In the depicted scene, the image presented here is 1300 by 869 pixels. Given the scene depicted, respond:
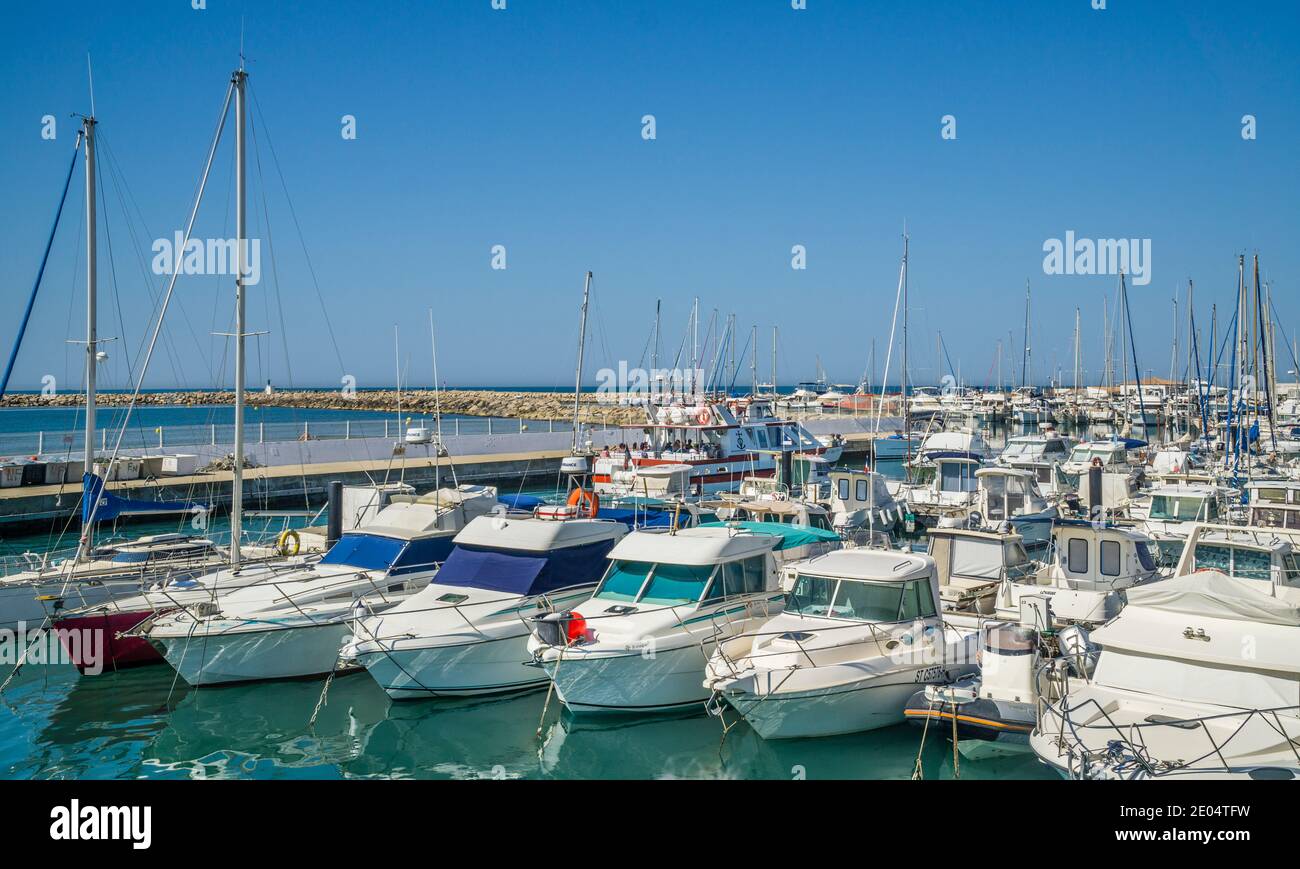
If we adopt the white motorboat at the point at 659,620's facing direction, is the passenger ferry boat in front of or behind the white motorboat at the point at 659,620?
behind

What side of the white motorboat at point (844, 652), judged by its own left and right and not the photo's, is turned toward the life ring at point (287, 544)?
right

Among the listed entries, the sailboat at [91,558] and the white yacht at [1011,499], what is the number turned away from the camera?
0

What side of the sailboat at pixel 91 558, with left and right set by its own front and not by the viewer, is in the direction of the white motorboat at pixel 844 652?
left

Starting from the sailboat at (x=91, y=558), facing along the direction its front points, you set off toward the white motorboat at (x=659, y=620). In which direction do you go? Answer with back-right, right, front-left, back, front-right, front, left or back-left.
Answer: left

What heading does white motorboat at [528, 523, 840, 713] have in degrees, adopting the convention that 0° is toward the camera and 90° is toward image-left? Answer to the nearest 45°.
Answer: approximately 45°

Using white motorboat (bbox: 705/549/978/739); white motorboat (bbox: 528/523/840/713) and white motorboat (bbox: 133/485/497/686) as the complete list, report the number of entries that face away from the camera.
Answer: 0

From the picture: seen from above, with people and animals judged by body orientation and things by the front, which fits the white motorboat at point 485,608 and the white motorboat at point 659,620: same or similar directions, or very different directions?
same or similar directions

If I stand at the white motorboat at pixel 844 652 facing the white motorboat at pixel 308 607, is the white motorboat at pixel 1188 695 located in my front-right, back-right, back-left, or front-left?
back-left

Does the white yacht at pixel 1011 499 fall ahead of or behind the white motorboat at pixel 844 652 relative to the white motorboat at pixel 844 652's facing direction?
behind

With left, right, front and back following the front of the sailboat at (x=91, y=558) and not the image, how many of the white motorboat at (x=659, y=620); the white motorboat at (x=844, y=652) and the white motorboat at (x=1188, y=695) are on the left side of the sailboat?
3

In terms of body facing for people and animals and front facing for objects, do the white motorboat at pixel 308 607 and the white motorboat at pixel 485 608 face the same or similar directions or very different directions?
same or similar directions

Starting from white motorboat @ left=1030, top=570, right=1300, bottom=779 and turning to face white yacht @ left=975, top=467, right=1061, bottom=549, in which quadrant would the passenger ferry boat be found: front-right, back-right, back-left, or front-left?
front-left

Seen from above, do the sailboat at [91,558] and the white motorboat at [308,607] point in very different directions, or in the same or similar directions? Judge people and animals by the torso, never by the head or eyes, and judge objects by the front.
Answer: same or similar directions

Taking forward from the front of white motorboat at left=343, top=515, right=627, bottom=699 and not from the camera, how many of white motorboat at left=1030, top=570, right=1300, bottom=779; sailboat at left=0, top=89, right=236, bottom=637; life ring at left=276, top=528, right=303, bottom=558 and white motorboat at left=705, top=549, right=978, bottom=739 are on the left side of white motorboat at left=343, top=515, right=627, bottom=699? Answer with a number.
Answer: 2

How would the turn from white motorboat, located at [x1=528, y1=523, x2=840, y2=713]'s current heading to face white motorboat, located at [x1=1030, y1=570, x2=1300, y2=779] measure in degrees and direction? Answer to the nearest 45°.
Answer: approximately 90° to its left
